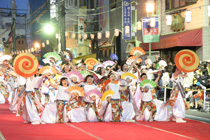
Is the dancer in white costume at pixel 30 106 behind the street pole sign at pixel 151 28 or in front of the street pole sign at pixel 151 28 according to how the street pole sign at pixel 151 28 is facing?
in front

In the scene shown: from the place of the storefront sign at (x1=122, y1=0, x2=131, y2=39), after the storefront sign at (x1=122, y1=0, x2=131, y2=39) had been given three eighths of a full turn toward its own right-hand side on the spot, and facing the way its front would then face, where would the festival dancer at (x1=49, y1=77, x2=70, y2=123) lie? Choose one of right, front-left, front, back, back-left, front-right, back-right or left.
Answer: back-left

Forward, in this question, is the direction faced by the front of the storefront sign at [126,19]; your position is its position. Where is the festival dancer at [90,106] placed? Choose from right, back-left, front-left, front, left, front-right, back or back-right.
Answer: front

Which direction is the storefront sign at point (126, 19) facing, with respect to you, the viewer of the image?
facing the viewer

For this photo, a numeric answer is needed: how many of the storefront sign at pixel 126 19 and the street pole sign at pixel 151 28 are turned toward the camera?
2

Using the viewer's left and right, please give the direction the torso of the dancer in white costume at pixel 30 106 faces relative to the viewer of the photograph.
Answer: facing the viewer and to the right of the viewer

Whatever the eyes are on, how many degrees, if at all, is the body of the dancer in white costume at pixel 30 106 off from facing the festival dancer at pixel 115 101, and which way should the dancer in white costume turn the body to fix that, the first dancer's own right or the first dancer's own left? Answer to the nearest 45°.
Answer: approximately 45° to the first dancer's own left

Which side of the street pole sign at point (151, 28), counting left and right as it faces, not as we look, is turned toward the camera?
front

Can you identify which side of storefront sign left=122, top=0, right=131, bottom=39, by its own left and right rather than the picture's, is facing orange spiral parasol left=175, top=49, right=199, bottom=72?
front
